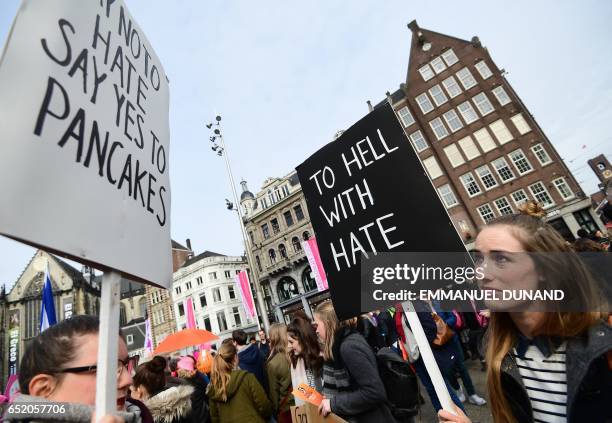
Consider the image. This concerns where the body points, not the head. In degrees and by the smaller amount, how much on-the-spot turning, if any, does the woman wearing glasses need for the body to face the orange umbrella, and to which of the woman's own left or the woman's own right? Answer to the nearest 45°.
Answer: approximately 90° to the woman's own left

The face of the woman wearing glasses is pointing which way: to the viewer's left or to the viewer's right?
to the viewer's right

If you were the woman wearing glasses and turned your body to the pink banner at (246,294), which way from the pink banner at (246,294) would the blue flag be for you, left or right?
left

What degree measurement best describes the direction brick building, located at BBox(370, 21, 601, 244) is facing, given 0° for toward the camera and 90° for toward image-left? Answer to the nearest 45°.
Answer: approximately 0°

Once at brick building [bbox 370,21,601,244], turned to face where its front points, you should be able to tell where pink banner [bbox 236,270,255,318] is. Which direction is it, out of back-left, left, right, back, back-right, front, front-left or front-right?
front-right

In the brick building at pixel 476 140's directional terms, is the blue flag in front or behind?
in front

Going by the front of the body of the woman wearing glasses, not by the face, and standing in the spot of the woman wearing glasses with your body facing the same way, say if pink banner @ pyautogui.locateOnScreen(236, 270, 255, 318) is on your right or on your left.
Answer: on your left
